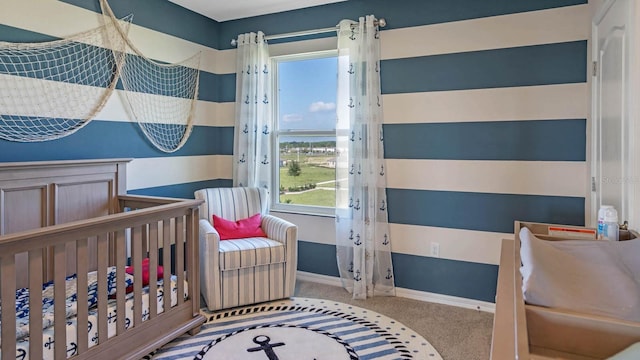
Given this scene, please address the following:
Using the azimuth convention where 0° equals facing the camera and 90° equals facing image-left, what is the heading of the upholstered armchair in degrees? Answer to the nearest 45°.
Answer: approximately 315°

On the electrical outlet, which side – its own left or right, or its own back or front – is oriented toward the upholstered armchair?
right

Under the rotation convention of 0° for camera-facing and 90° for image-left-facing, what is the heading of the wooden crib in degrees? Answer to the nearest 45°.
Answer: approximately 315°

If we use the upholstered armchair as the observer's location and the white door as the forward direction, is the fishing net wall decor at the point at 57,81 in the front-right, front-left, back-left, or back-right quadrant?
back-right

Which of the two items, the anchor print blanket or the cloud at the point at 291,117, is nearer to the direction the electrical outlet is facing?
the anchor print blanket

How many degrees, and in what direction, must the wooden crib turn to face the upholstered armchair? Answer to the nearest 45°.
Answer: approximately 45° to its left

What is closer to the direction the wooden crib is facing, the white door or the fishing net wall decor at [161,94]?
the white door

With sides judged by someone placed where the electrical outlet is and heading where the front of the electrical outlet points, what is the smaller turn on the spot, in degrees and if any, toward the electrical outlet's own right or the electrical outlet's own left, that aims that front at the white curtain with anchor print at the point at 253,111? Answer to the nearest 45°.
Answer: approximately 90° to the electrical outlet's own right
